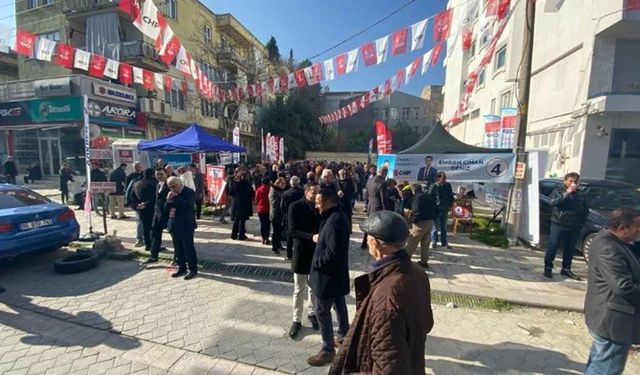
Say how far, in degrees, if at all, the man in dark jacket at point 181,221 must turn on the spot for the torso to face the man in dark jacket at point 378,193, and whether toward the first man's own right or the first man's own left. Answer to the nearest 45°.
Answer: approximately 135° to the first man's own left

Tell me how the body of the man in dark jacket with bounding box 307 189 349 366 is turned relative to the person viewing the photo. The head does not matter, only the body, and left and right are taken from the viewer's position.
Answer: facing to the left of the viewer

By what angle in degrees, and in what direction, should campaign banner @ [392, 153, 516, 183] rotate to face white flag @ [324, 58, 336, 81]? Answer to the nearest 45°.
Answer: approximately 90° to its right

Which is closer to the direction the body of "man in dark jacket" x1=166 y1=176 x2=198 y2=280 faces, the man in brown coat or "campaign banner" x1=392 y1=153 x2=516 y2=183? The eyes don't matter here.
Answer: the man in brown coat

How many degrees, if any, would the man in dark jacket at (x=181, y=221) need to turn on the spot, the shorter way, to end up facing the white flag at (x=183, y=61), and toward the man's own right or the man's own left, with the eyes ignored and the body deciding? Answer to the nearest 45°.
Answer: approximately 135° to the man's own right

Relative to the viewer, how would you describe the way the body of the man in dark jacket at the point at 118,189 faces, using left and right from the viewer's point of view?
facing to the right of the viewer

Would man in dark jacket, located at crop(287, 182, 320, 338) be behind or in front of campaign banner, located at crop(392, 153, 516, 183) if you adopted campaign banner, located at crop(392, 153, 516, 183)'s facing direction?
in front

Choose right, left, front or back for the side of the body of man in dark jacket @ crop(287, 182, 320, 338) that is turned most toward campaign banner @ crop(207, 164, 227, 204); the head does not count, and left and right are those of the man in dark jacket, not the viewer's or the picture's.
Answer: back
